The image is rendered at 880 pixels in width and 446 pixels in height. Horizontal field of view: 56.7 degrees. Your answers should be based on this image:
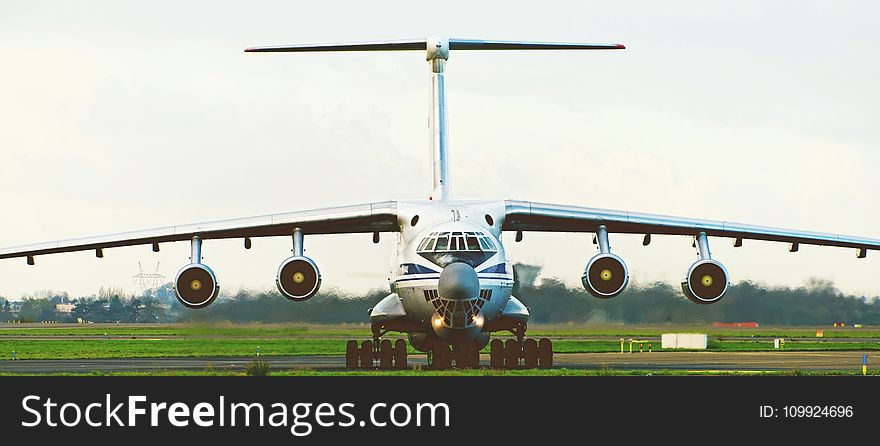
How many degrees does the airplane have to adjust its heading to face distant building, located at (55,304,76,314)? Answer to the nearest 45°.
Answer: approximately 135° to its right

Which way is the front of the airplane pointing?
toward the camera
